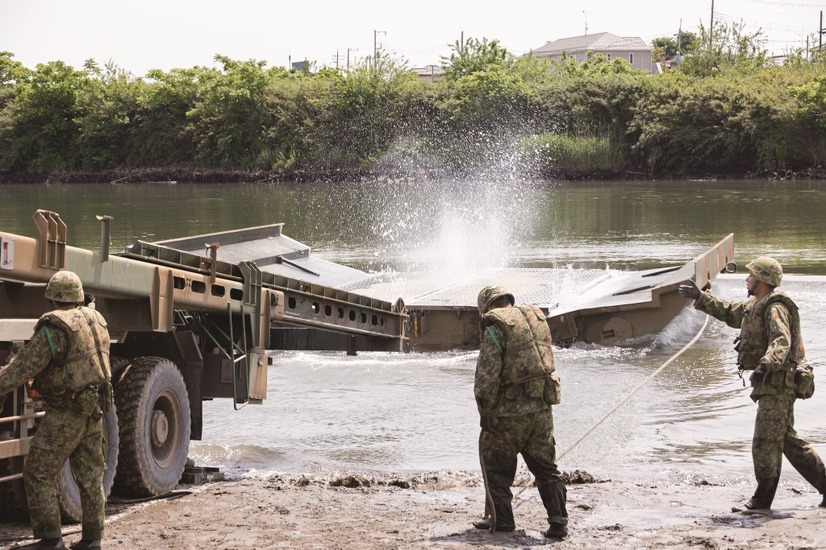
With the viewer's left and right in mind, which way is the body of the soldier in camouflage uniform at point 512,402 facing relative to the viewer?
facing away from the viewer and to the left of the viewer

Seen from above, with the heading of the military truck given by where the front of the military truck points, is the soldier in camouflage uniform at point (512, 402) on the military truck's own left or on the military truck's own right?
on the military truck's own left

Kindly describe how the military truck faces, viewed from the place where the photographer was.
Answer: facing the viewer and to the left of the viewer

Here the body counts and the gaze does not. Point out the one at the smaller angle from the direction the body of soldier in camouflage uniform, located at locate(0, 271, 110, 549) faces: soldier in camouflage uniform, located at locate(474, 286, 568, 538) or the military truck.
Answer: the military truck

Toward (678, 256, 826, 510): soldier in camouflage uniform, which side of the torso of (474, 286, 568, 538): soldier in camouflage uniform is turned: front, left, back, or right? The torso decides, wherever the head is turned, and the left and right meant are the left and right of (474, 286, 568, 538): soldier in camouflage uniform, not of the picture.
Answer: right

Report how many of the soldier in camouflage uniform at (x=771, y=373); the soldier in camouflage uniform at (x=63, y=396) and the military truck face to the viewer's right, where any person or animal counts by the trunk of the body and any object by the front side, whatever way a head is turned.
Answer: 0

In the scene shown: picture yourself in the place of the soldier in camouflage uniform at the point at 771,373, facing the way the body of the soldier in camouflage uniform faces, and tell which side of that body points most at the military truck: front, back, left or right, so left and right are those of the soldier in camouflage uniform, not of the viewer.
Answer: front

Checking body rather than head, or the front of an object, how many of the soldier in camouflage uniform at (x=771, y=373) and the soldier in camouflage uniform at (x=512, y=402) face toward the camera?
0

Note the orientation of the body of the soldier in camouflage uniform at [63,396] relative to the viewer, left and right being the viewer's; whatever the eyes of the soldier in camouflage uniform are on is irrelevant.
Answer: facing away from the viewer and to the left of the viewer

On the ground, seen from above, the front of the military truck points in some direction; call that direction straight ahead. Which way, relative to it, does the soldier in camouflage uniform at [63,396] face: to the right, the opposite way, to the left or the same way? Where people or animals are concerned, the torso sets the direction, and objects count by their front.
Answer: to the right

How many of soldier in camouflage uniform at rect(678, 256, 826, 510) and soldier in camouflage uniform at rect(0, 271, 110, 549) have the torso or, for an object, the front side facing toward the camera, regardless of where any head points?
0

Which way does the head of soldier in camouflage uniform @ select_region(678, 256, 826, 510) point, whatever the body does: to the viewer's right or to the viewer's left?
to the viewer's left

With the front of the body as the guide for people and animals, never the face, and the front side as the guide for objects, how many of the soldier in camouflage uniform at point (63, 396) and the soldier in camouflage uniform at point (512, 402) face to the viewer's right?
0

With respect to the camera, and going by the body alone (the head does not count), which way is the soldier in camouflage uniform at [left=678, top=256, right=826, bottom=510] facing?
to the viewer's left

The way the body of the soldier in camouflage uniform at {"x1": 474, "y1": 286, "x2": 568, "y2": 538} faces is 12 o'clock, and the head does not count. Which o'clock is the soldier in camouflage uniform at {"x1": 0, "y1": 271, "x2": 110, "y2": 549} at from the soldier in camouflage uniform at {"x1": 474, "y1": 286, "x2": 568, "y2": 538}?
the soldier in camouflage uniform at {"x1": 0, "y1": 271, "x2": 110, "y2": 549} is roughly at 10 o'clock from the soldier in camouflage uniform at {"x1": 474, "y1": 286, "x2": 568, "y2": 538}.

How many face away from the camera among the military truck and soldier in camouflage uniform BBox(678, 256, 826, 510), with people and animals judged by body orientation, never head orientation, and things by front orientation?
0

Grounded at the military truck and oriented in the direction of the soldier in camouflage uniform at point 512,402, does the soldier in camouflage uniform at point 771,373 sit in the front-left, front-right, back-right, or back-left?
front-left

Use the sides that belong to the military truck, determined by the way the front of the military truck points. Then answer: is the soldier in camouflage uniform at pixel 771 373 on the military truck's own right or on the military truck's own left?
on the military truck's own left
